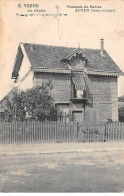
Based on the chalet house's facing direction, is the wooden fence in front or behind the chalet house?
in front

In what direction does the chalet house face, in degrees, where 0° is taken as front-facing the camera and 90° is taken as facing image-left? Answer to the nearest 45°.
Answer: approximately 0°
